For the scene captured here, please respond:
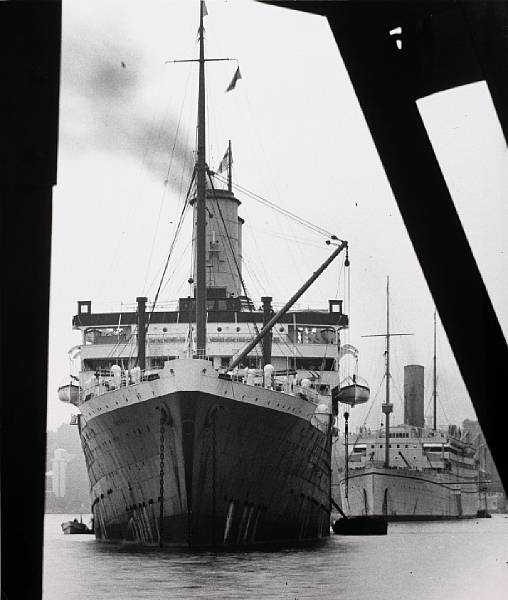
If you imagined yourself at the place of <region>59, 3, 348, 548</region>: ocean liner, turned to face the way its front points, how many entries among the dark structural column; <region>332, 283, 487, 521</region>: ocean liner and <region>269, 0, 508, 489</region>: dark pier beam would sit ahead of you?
2

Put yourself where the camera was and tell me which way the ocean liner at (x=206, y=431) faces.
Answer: facing the viewer

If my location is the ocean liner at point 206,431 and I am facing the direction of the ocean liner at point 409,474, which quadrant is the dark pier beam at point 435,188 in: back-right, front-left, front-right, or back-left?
back-right

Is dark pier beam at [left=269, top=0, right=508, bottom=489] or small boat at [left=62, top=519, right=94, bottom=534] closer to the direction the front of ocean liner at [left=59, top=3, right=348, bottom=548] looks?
the dark pier beam

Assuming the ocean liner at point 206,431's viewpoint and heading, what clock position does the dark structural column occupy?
The dark structural column is roughly at 12 o'clock from the ocean liner.

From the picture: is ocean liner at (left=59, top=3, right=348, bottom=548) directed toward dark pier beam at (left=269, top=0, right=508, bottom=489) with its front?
yes

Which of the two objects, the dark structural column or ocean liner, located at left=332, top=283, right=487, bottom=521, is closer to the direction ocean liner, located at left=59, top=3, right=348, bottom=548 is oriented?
the dark structural column

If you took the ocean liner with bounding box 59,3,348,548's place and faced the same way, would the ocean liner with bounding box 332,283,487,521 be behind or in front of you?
behind

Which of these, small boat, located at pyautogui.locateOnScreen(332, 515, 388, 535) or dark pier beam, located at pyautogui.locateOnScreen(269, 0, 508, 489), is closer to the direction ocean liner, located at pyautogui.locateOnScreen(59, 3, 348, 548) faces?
the dark pier beam

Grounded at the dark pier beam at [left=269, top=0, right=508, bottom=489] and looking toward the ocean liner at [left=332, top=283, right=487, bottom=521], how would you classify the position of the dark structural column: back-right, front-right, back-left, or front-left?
back-left

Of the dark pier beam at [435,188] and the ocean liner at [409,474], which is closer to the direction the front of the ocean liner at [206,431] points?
the dark pier beam

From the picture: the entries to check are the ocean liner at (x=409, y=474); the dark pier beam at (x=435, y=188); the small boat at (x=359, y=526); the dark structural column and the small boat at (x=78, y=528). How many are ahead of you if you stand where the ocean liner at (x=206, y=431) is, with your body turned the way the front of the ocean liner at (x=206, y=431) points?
2

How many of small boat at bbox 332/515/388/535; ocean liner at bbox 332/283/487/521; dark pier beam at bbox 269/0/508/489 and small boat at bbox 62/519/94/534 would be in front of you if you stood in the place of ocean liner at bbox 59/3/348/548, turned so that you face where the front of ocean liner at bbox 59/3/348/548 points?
1

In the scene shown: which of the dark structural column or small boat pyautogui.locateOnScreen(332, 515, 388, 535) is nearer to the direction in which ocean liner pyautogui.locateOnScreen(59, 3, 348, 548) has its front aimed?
the dark structural column
